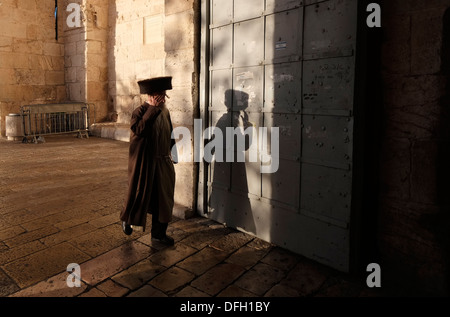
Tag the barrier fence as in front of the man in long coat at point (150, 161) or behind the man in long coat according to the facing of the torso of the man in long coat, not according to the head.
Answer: behind

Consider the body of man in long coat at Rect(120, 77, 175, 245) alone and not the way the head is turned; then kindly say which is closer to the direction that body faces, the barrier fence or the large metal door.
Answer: the large metal door

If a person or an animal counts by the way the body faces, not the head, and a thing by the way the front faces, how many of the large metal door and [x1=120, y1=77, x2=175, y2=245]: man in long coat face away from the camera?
0

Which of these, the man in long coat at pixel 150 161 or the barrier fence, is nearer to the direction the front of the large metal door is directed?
the man in long coat

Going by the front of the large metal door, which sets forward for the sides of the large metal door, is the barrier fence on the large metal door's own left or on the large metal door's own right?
on the large metal door's own right

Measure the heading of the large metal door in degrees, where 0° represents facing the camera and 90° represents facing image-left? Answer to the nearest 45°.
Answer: approximately 45°

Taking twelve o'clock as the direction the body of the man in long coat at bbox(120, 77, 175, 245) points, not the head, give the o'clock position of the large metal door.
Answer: The large metal door is roughly at 11 o'clock from the man in long coat.

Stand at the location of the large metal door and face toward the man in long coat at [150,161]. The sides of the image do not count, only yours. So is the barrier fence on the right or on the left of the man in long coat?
right
